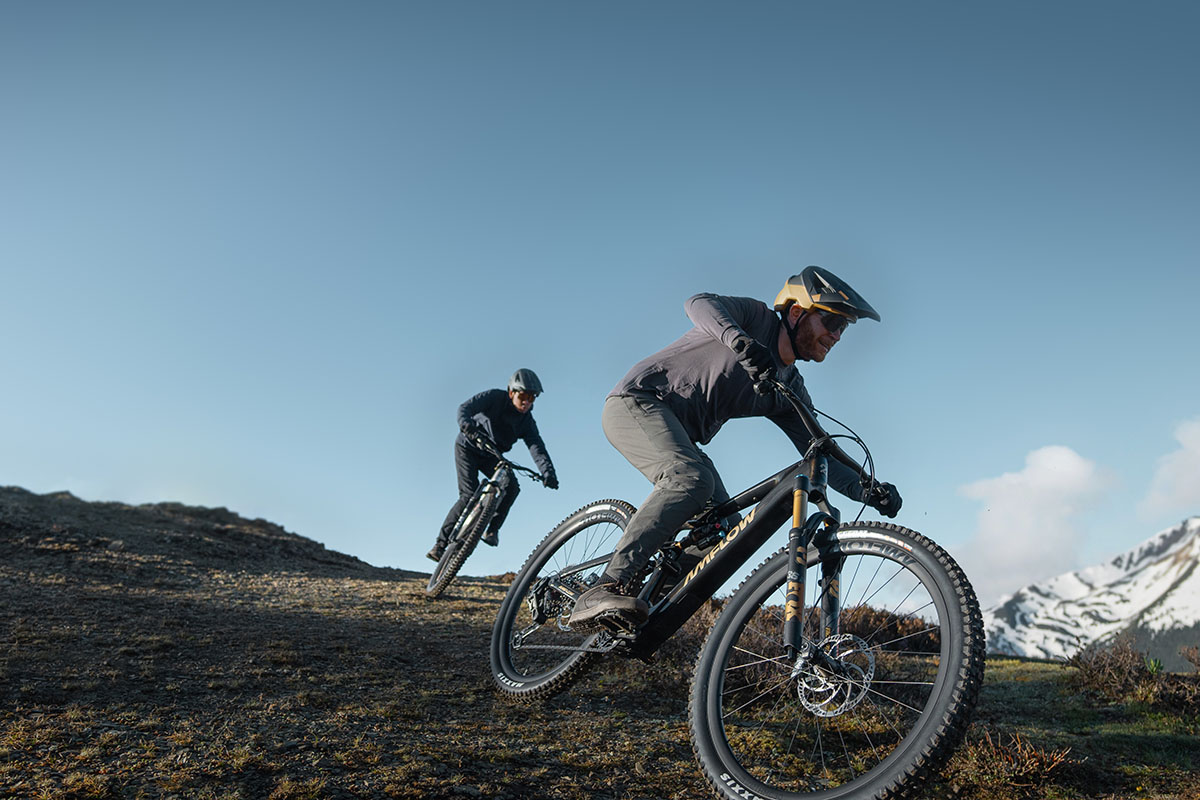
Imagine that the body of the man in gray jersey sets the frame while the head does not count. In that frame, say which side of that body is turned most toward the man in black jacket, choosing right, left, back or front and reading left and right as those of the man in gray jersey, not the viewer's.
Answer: back

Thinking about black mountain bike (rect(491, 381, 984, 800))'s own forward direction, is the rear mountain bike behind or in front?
behind

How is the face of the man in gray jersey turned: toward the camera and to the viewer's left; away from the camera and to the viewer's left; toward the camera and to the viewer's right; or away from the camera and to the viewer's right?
toward the camera and to the viewer's right

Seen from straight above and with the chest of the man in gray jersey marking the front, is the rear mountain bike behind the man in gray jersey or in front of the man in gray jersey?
behind

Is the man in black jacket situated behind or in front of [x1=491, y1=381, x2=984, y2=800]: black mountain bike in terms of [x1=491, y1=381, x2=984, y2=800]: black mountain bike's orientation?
behind

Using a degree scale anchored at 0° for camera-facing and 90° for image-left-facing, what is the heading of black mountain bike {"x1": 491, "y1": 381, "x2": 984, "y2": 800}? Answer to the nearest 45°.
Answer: approximately 315°
